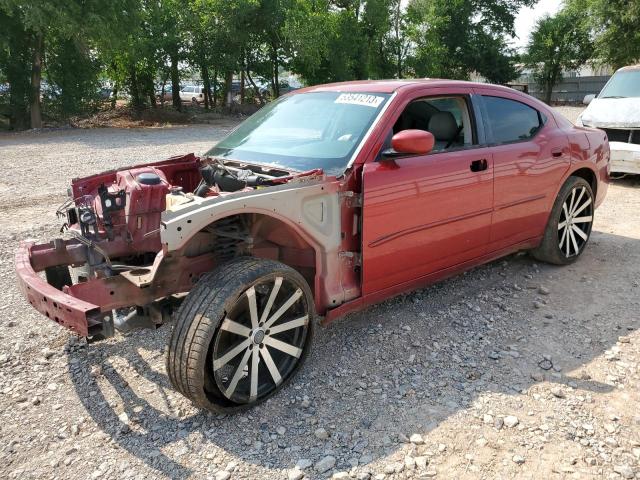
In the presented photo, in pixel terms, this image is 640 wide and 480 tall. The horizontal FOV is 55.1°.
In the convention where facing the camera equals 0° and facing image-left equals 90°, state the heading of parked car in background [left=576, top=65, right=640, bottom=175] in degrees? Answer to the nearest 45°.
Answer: approximately 0°

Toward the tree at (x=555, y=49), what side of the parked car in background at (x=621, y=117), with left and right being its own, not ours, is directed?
back

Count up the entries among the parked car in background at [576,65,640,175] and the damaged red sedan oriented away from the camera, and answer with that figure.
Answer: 0

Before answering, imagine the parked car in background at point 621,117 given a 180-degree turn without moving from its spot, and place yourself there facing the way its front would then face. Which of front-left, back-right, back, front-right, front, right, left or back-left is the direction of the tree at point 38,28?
left

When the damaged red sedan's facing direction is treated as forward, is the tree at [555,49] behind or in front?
behind

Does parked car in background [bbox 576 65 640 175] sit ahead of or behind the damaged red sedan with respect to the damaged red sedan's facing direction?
behind

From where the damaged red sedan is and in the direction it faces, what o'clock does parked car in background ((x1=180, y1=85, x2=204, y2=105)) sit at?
The parked car in background is roughly at 4 o'clock from the damaged red sedan.

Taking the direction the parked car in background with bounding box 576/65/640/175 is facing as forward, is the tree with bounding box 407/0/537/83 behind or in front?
behind

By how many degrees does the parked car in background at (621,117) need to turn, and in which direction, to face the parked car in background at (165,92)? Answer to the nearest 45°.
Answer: approximately 135° to its right
